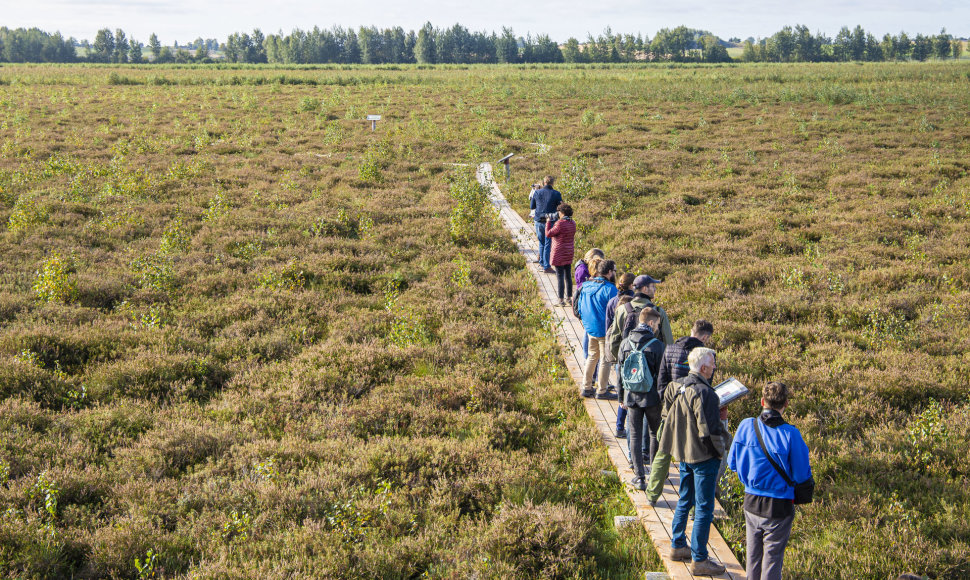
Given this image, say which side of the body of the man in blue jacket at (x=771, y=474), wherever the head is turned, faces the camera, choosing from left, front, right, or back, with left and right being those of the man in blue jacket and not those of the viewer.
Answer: back

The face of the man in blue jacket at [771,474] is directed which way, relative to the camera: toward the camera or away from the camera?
away from the camera

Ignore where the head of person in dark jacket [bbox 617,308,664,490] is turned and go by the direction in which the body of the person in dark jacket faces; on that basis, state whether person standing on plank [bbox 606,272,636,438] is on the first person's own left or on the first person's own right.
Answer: on the first person's own left

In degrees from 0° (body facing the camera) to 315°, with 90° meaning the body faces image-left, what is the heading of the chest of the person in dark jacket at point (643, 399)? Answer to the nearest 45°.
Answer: approximately 225°

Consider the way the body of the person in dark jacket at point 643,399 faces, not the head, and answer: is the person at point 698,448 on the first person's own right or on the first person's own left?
on the first person's own right
